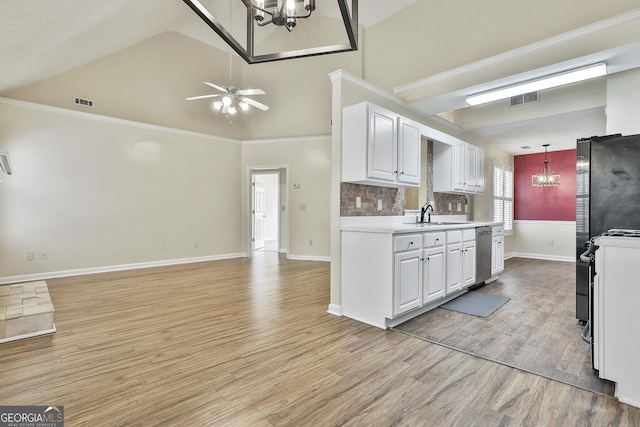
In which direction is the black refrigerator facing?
to the viewer's left

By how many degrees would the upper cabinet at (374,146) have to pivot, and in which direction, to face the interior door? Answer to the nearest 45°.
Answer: approximately 180°

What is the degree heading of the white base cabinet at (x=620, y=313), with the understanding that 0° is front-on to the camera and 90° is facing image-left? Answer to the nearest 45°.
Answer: approximately 90°

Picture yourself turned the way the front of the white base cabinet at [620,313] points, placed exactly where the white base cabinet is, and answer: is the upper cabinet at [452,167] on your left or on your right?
on your right

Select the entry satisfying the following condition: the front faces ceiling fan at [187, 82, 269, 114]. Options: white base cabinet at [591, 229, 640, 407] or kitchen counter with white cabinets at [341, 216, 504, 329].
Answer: the white base cabinet

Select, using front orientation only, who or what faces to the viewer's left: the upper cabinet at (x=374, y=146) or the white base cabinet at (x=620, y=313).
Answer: the white base cabinet

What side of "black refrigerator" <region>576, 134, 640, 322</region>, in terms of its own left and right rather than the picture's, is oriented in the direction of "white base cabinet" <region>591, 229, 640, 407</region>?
left

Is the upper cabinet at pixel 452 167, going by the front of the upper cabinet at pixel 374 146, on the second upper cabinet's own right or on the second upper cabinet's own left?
on the second upper cabinet's own left
